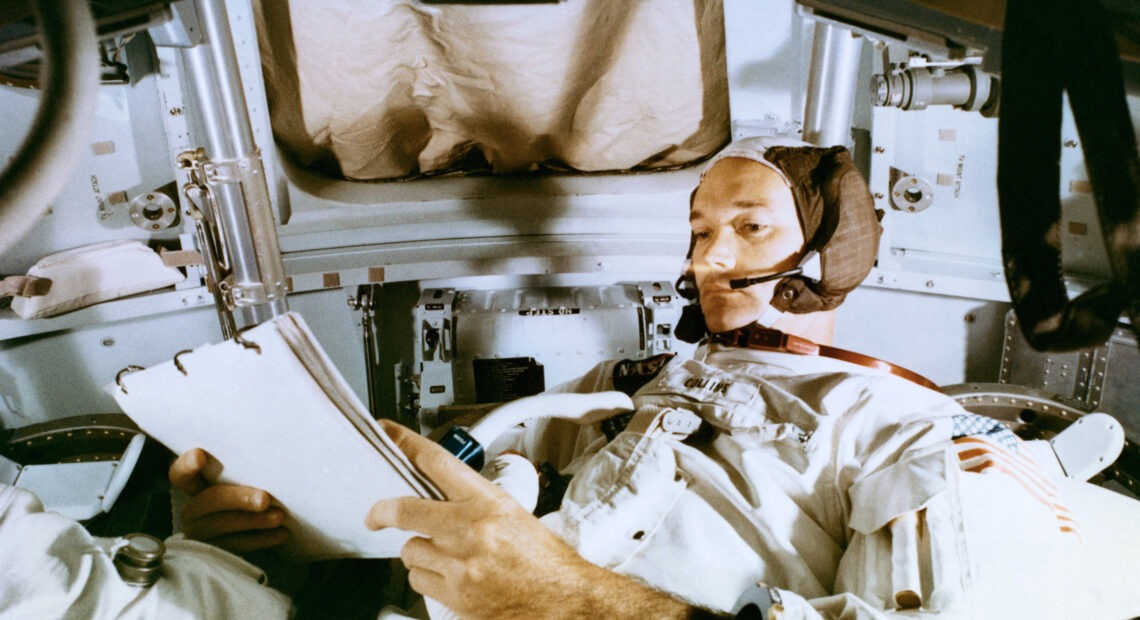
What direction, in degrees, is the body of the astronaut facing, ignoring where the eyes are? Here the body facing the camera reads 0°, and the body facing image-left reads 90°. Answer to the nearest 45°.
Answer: approximately 45°

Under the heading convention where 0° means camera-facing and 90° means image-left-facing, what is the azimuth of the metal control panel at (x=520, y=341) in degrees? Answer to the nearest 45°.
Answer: approximately 0°

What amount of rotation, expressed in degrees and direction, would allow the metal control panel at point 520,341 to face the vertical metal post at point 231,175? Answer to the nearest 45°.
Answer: approximately 45° to its right

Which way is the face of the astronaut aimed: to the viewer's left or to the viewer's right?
to the viewer's left

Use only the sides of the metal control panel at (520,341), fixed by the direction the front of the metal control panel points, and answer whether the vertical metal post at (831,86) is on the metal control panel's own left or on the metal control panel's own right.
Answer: on the metal control panel's own left

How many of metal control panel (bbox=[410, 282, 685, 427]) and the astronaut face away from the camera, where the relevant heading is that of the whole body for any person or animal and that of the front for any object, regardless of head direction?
0

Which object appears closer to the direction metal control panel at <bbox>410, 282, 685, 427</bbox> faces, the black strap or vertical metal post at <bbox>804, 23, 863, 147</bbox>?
the black strap

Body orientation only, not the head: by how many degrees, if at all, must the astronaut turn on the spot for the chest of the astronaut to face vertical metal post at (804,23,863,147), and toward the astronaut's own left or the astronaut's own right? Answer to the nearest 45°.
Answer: approximately 135° to the astronaut's own right
